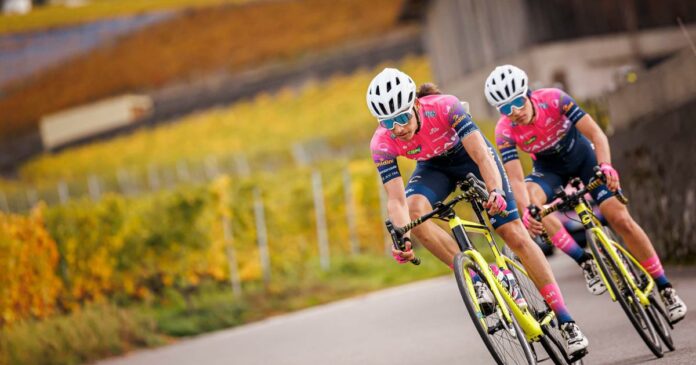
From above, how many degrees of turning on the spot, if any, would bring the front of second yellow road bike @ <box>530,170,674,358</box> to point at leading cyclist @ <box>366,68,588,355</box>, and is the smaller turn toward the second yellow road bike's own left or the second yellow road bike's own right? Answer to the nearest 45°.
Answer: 0° — it already faces them

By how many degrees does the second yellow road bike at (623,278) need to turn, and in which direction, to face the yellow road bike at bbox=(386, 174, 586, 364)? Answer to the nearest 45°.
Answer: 0° — it already faces it

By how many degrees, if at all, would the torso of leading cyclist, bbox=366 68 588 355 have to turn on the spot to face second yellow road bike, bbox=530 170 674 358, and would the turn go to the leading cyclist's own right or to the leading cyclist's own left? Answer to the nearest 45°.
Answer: approximately 180°

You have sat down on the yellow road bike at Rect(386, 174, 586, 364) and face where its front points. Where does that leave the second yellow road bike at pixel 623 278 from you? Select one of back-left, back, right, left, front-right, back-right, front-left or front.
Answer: back

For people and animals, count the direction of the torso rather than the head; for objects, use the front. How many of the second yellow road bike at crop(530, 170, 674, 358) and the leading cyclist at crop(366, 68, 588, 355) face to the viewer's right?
0

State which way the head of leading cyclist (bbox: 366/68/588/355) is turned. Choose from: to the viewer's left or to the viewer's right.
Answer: to the viewer's left

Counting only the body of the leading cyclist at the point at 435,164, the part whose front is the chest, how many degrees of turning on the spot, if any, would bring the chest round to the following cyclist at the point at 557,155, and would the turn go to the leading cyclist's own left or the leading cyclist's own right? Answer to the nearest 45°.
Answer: approximately 180°

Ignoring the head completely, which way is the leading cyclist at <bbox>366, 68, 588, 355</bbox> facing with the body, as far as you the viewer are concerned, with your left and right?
facing the viewer and to the left of the viewer

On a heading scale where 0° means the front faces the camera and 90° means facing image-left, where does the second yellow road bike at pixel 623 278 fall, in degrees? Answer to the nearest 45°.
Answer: approximately 45°
